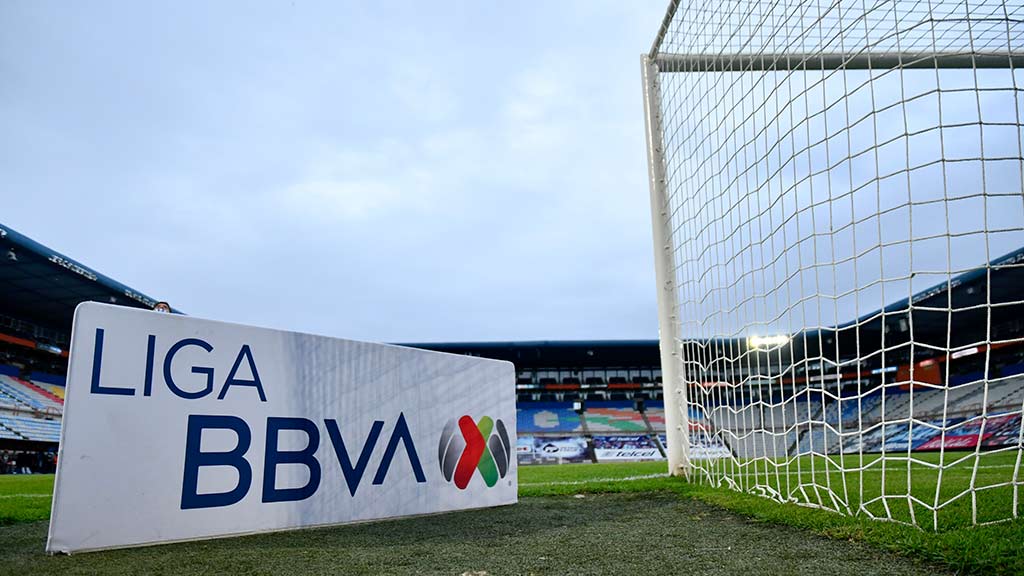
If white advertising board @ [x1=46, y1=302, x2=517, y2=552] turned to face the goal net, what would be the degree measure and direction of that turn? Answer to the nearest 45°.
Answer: approximately 45° to its left

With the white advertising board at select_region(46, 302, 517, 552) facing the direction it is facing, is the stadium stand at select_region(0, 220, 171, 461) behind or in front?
behind

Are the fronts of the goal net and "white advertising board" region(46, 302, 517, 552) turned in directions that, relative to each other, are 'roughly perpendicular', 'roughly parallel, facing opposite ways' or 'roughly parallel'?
roughly perpendicular

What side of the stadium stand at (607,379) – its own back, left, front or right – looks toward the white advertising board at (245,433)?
front

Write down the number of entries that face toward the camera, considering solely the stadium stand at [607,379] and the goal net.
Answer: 1

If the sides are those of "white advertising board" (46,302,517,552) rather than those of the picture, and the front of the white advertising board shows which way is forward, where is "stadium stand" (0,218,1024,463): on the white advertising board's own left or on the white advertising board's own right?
on the white advertising board's own left

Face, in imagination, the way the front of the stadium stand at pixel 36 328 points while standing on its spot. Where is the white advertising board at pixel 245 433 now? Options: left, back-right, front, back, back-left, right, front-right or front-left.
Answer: front-right

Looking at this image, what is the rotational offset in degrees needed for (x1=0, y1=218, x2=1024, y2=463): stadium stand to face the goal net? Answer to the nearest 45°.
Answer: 0° — it already faces it

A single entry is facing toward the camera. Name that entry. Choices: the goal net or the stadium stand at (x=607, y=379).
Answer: the stadium stand

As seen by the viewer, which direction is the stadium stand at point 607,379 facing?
toward the camera

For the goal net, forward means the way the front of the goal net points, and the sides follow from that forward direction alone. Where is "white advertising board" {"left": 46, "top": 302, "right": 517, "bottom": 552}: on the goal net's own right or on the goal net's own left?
on the goal net's own left
